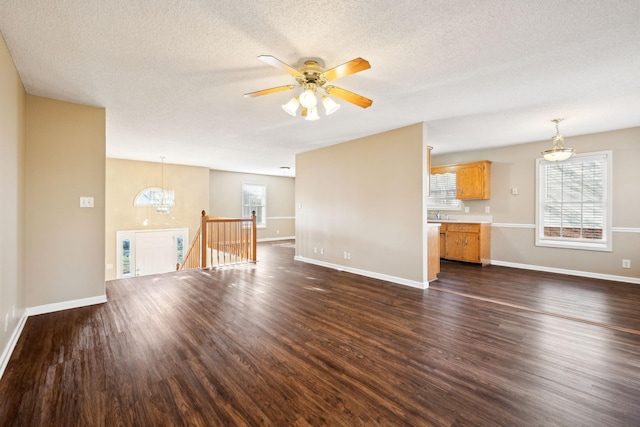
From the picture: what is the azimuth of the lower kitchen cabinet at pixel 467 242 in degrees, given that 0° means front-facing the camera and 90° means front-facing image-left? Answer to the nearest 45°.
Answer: approximately 45°

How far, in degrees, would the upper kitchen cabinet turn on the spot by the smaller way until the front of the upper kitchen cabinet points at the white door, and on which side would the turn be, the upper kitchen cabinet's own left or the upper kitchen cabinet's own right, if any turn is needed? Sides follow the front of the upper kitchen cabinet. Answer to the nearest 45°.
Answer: approximately 45° to the upper kitchen cabinet's own right

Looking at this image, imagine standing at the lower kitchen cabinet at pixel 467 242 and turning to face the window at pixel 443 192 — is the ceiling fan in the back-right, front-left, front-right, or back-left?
back-left

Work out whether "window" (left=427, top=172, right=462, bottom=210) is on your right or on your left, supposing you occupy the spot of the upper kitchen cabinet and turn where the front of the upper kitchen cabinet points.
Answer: on your right

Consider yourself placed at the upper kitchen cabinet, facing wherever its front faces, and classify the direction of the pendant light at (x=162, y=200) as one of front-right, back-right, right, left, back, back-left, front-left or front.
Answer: front-right

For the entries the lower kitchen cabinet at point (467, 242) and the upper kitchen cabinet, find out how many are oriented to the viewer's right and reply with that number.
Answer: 0

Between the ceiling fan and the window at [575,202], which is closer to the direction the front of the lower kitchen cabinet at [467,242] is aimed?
the ceiling fan

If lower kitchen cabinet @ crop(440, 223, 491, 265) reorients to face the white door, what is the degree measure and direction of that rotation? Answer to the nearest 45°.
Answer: approximately 45° to its right

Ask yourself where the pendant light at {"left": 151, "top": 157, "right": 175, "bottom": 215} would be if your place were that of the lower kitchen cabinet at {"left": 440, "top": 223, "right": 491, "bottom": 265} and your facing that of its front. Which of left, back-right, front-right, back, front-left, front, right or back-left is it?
front-right

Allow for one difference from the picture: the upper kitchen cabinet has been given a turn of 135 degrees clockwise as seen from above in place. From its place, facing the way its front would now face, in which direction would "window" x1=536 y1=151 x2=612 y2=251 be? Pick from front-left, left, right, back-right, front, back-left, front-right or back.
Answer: right

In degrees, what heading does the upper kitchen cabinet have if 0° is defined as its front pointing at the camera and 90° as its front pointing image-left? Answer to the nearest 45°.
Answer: approximately 45°

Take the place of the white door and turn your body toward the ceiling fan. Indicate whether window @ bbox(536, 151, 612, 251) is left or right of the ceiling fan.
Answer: left
